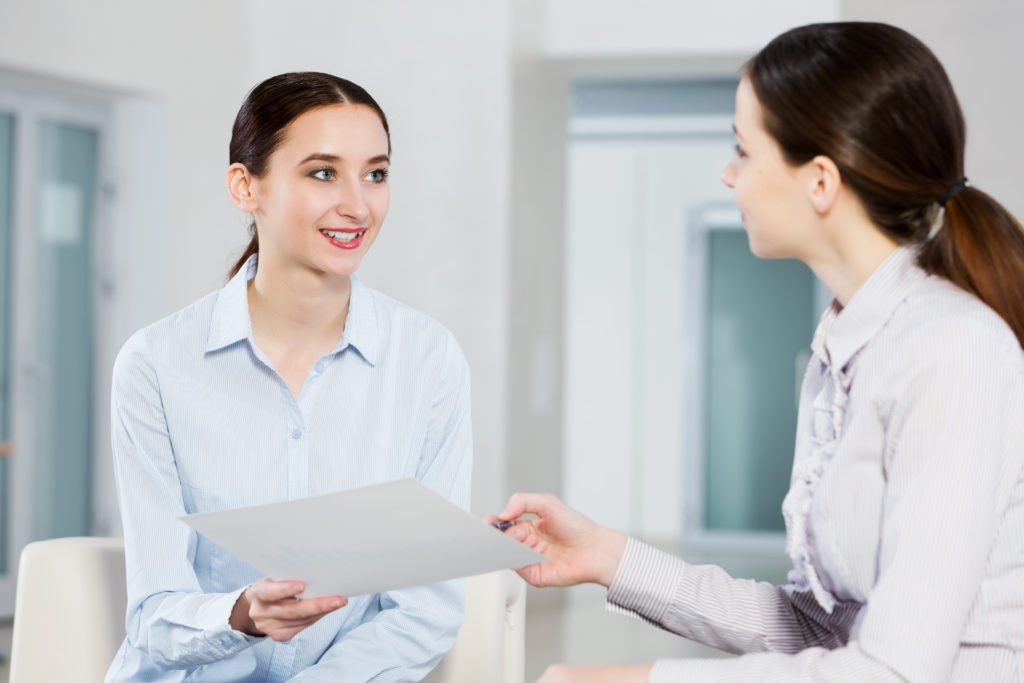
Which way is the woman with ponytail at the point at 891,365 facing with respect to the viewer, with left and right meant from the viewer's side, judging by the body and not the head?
facing to the left of the viewer

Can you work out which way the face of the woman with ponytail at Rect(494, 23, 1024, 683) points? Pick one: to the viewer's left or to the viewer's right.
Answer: to the viewer's left

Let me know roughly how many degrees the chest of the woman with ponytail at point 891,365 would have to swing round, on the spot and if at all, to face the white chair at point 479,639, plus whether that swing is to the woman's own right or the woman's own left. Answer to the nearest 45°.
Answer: approximately 45° to the woman's own right

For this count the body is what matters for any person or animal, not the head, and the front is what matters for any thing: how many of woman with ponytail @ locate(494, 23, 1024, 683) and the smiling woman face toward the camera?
1

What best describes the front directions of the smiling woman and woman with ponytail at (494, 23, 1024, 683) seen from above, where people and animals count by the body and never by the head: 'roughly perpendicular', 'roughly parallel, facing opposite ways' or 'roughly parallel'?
roughly perpendicular
